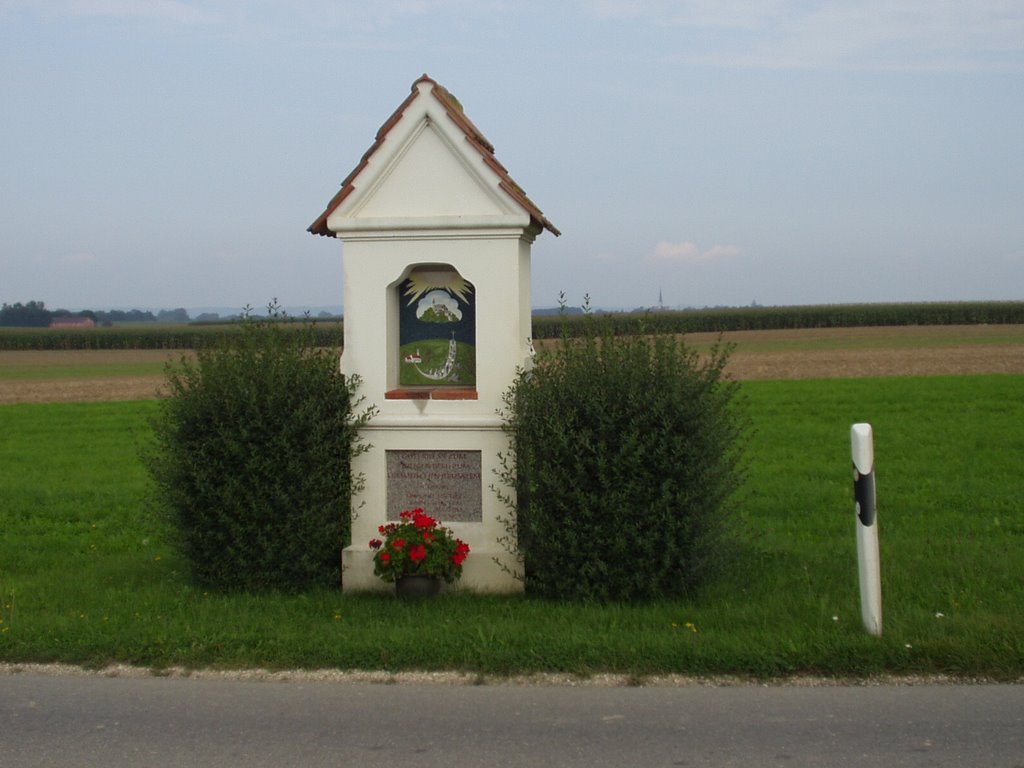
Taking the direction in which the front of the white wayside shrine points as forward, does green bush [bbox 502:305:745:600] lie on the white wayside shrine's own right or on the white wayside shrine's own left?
on the white wayside shrine's own left

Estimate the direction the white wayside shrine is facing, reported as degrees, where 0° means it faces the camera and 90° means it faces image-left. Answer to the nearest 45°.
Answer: approximately 0°

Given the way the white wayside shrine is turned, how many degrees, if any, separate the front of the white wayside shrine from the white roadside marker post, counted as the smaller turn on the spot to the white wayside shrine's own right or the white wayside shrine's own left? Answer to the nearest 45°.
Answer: approximately 45° to the white wayside shrine's own left
